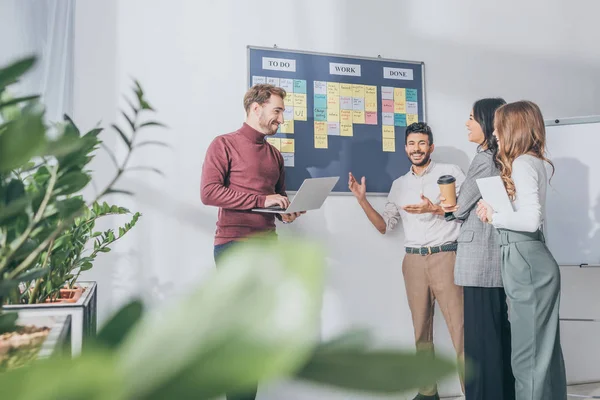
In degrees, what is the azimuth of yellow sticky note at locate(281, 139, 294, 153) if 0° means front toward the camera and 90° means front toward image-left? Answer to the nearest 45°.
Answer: approximately 0°

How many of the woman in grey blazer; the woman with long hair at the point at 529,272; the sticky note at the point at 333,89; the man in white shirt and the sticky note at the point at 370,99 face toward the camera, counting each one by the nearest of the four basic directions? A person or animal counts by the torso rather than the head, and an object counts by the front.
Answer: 3

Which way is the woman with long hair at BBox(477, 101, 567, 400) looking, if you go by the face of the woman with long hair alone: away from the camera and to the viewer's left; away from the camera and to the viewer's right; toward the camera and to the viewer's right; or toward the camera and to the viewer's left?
away from the camera and to the viewer's left

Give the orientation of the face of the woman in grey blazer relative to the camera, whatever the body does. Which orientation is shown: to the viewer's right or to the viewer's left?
to the viewer's left

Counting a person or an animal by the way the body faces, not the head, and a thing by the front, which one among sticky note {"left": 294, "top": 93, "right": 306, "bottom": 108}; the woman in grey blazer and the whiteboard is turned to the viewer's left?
the woman in grey blazer

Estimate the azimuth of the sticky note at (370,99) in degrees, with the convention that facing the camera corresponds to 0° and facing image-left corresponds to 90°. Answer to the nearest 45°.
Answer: approximately 0°

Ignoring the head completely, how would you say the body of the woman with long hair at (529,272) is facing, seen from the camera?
to the viewer's left
